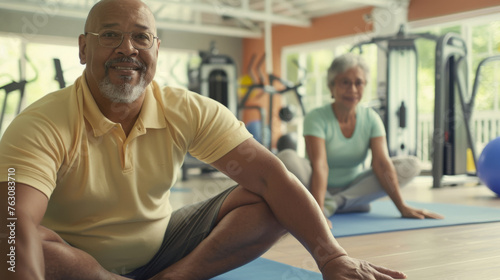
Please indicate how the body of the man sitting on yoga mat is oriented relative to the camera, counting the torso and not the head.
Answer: toward the camera

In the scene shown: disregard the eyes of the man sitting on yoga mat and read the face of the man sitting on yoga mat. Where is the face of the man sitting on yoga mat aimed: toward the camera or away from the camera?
toward the camera

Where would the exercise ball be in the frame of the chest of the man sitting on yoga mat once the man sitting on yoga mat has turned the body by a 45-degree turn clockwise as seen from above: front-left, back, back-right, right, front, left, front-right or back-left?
back

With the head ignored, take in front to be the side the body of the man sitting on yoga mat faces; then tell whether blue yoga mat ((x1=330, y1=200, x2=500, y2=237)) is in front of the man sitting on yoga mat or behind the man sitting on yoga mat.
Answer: behind
